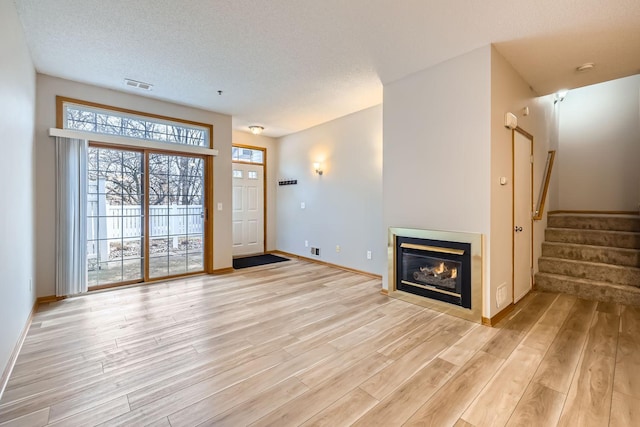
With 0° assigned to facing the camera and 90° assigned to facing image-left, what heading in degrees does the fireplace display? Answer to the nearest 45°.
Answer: approximately 45°

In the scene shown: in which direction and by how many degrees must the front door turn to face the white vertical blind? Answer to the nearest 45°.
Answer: approximately 90° to its right

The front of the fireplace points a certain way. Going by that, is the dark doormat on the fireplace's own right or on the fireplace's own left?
on the fireplace's own right

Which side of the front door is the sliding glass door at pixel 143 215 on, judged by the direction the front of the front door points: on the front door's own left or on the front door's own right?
on the front door's own right

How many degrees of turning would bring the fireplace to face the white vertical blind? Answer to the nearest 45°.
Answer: approximately 45° to its right

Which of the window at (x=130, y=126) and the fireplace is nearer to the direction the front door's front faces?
the fireplace

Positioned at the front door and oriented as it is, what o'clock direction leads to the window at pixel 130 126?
The window is roughly at 3 o'clock from the front door.

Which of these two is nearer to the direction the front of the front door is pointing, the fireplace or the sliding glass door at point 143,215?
the fireplace

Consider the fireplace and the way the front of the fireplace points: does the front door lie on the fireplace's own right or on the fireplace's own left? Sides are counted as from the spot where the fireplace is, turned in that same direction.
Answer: on the fireplace's own right

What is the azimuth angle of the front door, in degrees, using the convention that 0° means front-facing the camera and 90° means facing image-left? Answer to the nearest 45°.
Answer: approximately 315°

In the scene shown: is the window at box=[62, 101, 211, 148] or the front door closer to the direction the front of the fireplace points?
the window
